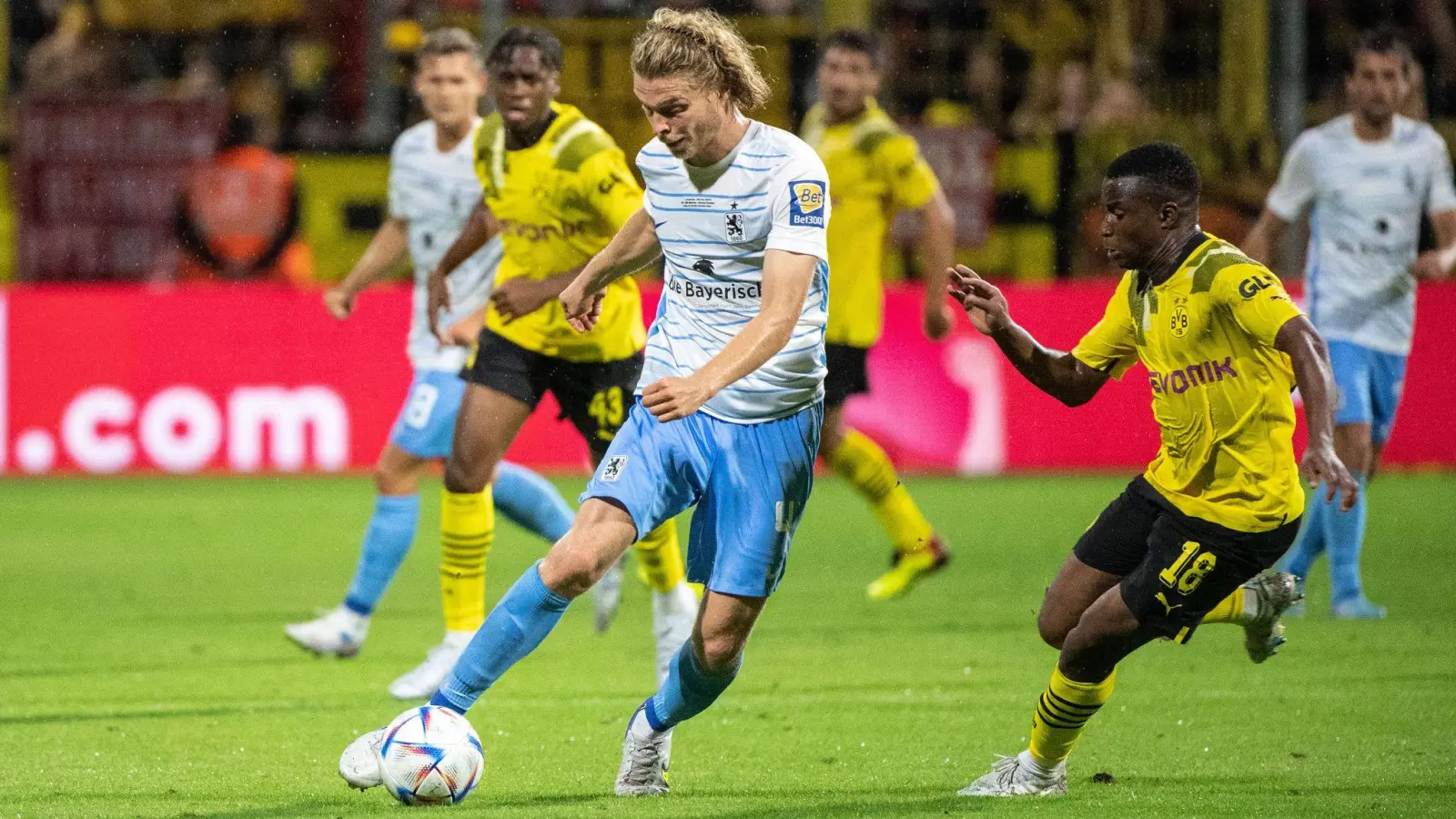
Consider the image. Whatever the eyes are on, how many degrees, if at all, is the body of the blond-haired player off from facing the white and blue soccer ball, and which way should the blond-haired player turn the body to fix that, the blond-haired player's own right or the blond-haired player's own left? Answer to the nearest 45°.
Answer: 0° — they already face it

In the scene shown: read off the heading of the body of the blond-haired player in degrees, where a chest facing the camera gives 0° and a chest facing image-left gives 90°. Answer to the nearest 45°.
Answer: approximately 45°

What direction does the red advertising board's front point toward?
toward the camera

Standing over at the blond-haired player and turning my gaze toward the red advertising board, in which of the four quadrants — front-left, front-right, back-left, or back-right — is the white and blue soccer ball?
back-left

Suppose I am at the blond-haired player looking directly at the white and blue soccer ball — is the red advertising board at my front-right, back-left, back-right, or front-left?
back-right

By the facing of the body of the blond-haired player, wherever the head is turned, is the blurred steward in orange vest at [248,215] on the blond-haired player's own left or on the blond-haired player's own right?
on the blond-haired player's own right

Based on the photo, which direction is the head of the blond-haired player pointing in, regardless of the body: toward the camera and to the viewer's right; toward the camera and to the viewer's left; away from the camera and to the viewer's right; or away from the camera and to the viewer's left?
toward the camera and to the viewer's left
